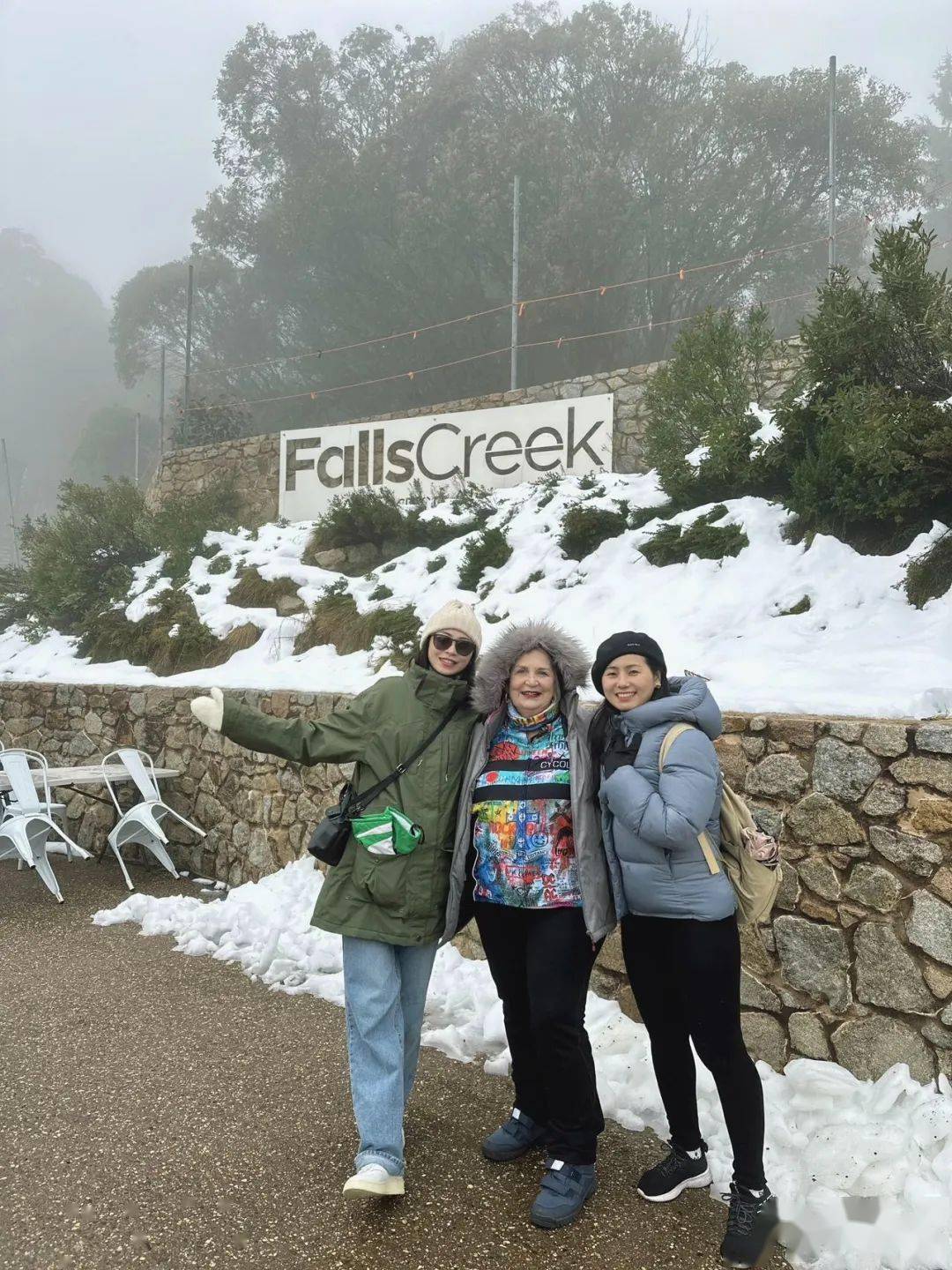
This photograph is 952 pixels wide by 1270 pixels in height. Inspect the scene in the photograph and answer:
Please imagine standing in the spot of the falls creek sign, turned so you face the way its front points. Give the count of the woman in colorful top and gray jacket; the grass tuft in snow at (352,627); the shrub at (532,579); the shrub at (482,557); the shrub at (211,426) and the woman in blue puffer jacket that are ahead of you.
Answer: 5

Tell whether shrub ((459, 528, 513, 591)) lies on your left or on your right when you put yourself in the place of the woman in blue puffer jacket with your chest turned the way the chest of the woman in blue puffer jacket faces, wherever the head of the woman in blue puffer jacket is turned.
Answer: on your right

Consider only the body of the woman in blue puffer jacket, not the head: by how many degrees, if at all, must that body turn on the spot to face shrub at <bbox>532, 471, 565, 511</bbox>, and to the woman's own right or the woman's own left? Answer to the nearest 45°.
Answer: approximately 135° to the woman's own right

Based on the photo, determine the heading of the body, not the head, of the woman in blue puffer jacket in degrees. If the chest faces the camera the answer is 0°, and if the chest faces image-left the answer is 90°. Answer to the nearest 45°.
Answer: approximately 45°

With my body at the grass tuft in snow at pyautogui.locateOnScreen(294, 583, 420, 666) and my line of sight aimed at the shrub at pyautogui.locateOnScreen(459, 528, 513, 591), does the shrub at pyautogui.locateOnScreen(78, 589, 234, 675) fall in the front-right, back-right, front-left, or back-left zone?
back-left

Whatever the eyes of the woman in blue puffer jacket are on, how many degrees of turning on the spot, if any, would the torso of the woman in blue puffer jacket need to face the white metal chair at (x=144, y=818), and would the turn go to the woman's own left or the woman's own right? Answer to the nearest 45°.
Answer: approximately 90° to the woman's own right

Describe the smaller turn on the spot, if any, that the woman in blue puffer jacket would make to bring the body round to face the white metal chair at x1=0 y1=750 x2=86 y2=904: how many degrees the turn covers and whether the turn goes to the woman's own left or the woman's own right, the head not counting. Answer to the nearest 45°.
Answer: approximately 90° to the woman's own right

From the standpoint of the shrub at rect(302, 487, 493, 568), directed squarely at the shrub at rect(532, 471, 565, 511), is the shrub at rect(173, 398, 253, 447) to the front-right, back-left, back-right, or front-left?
back-left

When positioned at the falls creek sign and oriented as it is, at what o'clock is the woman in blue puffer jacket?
The woman in blue puffer jacket is roughly at 12 o'clock from the falls creek sign.

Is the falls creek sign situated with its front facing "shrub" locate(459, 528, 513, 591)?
yes
